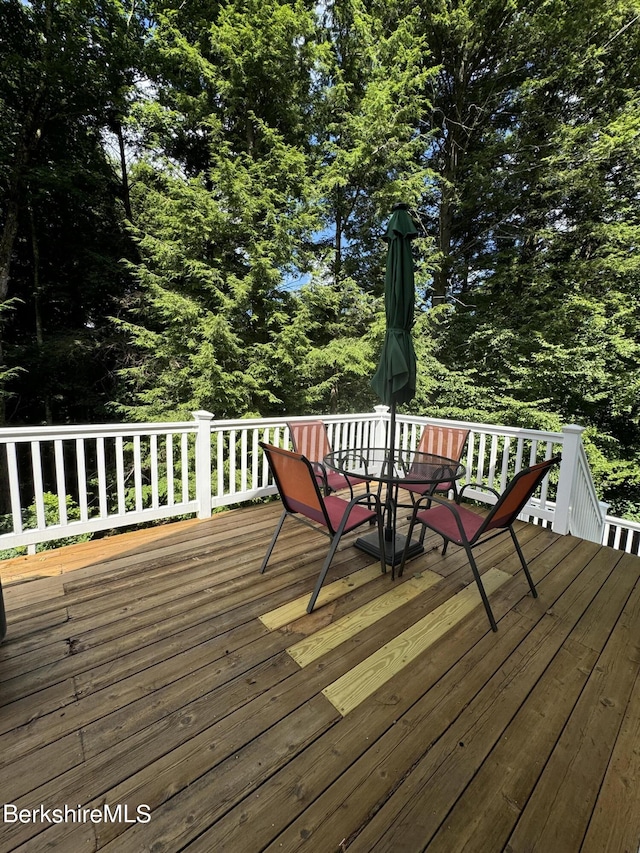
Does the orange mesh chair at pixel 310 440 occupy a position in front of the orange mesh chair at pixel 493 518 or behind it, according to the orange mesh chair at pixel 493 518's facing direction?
in front

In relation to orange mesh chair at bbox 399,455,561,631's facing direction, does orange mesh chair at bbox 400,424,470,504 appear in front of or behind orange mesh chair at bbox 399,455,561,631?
in front

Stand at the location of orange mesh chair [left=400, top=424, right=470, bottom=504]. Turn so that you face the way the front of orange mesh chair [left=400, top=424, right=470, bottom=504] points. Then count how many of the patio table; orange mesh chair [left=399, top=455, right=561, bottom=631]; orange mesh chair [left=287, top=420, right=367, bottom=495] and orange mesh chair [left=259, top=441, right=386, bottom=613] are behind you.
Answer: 0

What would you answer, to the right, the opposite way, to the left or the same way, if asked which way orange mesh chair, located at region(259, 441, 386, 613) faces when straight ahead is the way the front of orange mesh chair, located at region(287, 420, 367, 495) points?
to the left

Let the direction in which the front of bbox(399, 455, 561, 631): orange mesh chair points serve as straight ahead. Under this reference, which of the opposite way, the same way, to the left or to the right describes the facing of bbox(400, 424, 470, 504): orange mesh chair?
to the left

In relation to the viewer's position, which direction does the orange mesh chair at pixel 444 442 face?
facing the viewer and to the left of the viewer

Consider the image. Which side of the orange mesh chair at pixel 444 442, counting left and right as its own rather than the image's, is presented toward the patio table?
front

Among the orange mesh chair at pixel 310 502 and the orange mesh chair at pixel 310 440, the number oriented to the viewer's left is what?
0

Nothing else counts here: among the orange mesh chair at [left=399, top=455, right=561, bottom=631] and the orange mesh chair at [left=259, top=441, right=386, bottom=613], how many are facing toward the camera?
0

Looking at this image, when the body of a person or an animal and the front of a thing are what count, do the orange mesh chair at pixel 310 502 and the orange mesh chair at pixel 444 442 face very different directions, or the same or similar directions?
very different directions

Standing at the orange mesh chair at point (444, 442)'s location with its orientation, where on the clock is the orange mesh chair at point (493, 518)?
the orange mesh chair at point (493, 518) is roughly at 10 o'clock from the orange mesh chair at point (444, 442).

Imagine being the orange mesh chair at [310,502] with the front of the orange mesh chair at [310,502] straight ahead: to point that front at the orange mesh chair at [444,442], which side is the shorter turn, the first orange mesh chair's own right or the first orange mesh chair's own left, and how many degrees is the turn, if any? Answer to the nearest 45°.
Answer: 0° — it already faces it

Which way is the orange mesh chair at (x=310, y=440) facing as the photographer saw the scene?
facing the viewer and to the right of the viewer

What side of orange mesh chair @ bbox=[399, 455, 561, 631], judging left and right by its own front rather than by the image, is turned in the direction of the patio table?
front
